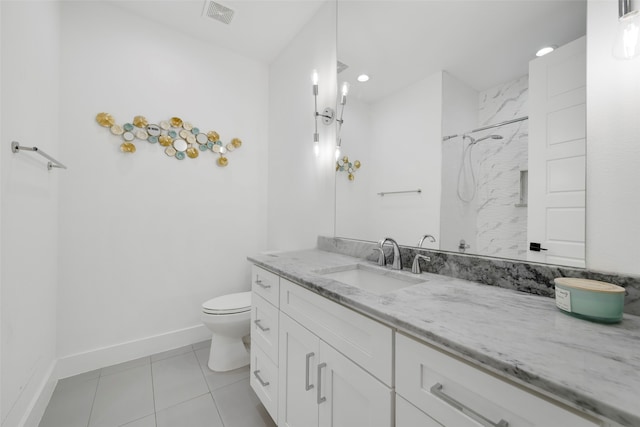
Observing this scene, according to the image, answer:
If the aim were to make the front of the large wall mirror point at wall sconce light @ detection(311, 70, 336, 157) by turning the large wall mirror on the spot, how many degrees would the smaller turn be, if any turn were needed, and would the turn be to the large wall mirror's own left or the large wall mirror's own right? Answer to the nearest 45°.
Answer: approximately 45° to the large wall mirror's own right

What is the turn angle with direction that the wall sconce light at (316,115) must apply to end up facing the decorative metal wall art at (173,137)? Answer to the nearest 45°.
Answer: approximately 45° to its right

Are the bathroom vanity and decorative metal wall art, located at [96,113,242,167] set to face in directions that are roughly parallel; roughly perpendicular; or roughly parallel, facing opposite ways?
roughly perpendicular

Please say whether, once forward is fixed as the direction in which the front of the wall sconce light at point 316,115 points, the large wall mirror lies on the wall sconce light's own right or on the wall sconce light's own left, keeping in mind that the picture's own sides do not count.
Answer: on the wall sconce light's own left

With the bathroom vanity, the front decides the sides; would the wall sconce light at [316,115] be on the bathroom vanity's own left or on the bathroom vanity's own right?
on the bathroom vanity's own right

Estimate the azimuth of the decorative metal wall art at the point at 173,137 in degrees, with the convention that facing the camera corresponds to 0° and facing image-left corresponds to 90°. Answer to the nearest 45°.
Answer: approximately 0°
